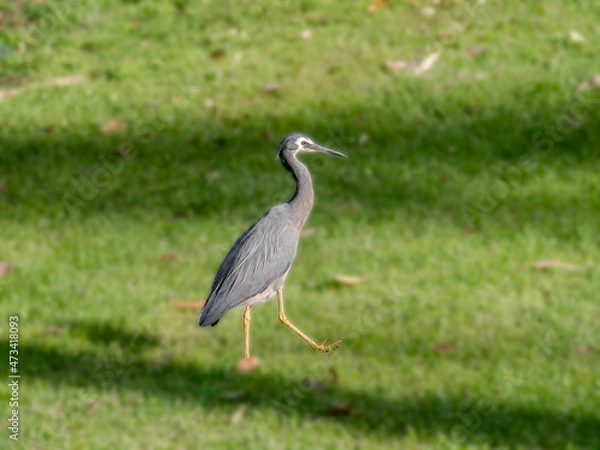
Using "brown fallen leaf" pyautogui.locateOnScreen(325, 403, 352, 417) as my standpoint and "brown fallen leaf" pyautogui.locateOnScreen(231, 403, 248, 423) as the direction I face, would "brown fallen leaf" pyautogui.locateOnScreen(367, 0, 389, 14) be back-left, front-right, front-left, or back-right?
back-right

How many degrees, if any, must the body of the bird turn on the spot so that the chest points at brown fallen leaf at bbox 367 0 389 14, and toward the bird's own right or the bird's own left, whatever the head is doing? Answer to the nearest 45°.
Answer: approximately 90° to the bird's own left

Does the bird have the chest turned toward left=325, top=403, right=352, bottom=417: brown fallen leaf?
no

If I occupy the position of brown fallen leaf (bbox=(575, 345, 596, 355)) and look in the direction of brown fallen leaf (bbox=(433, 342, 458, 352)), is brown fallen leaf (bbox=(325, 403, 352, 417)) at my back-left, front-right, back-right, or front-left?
front-left

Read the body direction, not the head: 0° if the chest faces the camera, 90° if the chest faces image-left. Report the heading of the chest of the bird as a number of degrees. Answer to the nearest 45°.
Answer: approximately 270°

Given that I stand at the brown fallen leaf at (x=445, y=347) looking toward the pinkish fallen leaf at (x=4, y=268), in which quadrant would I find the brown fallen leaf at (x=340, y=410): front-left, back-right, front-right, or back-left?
front-left

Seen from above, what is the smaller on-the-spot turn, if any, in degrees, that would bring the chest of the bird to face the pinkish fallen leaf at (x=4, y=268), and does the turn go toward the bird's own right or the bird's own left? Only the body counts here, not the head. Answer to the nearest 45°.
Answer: approximately 90° to the bird's own left
